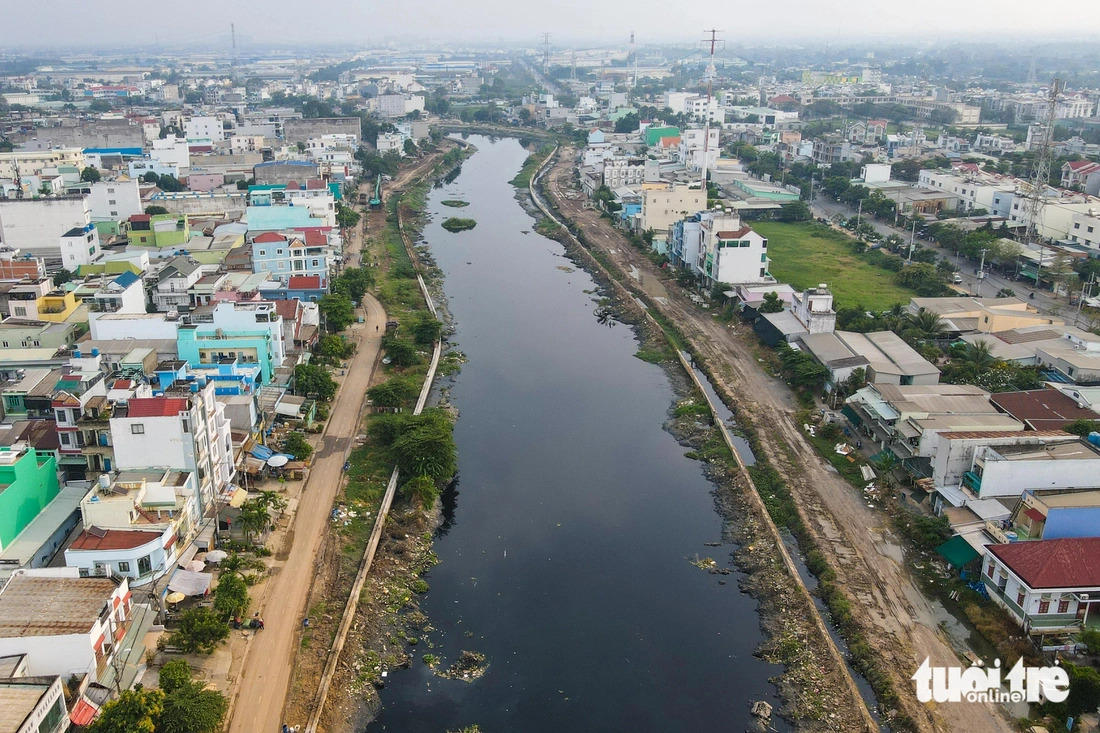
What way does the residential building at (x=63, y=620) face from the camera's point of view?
to the viewer's right

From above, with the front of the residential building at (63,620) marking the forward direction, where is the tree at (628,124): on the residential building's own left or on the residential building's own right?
on the residential building's own left

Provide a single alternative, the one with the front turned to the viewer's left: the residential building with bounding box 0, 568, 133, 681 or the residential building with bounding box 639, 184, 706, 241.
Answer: the residential building with bounding box 639, 184, 706, 241

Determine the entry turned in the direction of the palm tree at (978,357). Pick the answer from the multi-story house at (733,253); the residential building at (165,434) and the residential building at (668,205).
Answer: the residential building at (165,434)

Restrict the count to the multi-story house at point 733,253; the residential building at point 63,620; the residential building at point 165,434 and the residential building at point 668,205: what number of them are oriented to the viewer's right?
2

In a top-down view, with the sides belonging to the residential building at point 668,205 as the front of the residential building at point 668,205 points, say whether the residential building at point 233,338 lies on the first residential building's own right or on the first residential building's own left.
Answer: on the first residential building's own left

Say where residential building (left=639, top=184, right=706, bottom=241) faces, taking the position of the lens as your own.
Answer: facing to the left of the viewer

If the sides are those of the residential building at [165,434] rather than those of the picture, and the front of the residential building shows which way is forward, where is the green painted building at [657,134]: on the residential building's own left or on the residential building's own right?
on the residential building's own left

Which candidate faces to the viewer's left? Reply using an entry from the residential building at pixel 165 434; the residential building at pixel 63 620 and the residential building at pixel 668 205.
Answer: the residential building at pixel 668 205

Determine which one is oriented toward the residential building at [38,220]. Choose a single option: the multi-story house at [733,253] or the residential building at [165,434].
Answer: the multi-story house

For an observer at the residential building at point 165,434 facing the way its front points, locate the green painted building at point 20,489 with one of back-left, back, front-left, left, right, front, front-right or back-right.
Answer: back

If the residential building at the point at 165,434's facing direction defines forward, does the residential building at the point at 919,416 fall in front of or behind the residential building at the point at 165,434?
in front

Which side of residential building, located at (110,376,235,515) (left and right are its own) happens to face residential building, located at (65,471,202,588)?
right

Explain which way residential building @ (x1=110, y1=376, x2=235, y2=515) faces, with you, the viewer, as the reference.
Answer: facing to the right of the viewer

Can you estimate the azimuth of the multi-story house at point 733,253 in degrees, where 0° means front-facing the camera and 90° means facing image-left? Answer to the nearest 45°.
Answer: approximately 90°

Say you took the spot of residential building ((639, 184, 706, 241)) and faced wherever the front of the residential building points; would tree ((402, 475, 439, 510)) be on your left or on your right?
on your left

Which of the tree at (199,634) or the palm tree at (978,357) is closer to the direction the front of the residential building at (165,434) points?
the palm tree

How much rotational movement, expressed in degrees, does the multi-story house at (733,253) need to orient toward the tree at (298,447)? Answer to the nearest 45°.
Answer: approximately 45° to its left

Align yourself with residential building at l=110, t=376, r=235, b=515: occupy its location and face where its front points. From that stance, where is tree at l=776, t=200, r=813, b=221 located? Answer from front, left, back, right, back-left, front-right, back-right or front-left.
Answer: front-left
